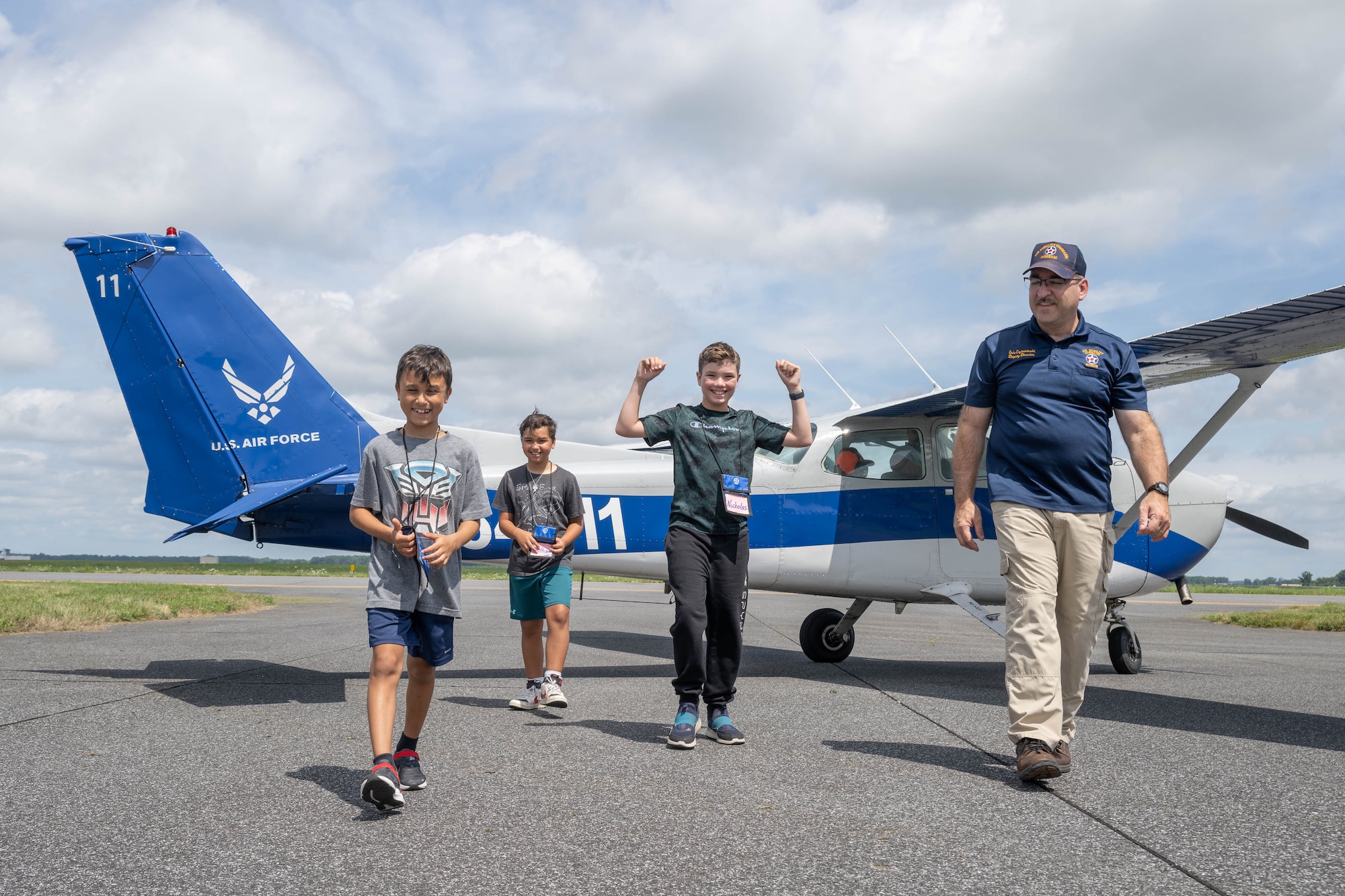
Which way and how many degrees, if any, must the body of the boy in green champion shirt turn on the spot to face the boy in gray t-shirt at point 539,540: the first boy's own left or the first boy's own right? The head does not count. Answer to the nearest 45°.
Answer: approximately 135° to the first boy's own right

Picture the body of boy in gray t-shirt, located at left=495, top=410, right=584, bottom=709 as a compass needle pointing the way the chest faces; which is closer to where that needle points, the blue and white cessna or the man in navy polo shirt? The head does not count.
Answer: the man in navy polo shirt

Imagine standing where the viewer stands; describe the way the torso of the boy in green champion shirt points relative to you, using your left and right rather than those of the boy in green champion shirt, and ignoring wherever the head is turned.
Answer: facing the viewer

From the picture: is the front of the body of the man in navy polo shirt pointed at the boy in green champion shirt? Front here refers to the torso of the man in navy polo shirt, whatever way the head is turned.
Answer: no

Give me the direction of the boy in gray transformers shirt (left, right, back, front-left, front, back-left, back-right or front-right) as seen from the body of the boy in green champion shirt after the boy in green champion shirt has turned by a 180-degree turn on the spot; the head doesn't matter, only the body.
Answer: back-left

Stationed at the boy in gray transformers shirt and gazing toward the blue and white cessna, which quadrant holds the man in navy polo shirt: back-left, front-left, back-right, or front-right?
front-right

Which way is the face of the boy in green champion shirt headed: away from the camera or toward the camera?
toward the camera

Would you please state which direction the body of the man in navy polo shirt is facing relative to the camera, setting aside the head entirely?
toward the camera

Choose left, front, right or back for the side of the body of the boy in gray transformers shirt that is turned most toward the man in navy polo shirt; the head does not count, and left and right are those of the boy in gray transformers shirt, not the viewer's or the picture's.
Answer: left

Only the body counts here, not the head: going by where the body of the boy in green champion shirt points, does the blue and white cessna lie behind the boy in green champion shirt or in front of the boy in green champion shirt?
behind

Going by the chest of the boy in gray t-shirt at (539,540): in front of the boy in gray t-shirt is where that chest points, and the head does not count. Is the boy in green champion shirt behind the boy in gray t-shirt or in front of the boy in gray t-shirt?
in front

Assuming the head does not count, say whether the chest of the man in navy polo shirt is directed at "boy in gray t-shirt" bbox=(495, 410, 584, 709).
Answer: no

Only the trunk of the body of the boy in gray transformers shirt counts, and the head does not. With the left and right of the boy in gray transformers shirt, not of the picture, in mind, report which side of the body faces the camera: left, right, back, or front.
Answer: front

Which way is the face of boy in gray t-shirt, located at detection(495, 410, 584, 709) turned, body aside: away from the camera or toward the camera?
toward the camera

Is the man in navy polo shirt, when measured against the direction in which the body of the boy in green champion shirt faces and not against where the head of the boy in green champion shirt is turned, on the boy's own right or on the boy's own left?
on the boy's own left

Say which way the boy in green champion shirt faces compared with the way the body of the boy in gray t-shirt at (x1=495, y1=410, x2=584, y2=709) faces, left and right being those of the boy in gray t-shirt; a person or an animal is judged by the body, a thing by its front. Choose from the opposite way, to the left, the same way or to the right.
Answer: the same way
